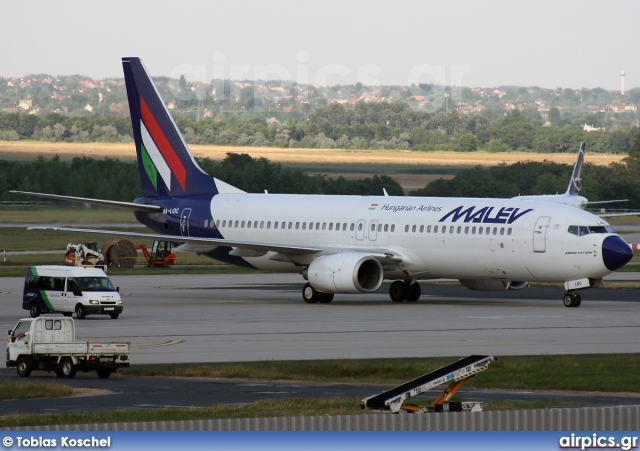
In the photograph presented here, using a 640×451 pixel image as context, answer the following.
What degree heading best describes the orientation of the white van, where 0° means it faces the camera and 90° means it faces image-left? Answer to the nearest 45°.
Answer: approximately 315°
